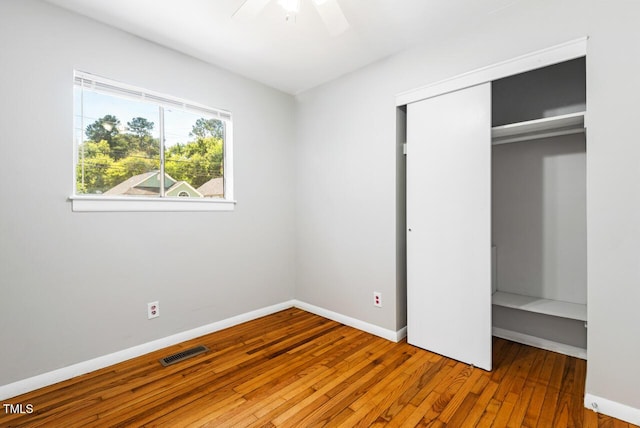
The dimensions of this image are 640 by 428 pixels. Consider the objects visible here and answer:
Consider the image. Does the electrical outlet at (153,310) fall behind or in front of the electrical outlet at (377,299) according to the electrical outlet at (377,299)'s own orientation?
in front

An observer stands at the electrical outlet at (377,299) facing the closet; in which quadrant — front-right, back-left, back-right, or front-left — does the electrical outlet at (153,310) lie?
back-right

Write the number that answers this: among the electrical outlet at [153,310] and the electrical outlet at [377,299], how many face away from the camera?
0

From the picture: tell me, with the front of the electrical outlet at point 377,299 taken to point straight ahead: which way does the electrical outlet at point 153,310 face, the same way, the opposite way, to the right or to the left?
to the left
